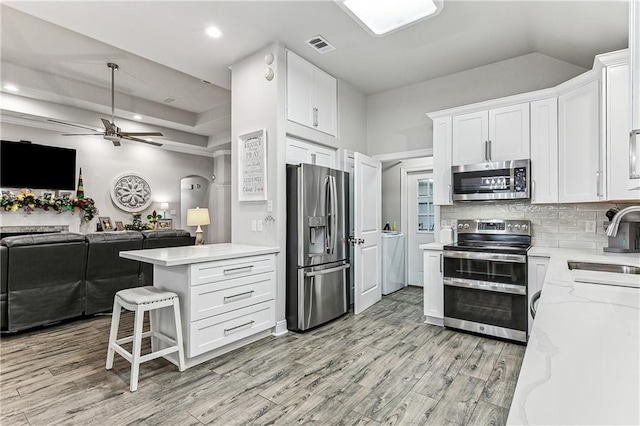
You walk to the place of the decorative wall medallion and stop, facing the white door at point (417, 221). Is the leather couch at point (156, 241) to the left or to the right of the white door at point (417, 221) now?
right

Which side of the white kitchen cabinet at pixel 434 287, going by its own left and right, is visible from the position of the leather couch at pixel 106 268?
right

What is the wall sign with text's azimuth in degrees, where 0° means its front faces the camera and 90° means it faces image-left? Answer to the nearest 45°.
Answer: approximately 45°

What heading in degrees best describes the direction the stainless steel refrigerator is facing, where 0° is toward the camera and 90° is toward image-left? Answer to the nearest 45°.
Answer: approximately 315°

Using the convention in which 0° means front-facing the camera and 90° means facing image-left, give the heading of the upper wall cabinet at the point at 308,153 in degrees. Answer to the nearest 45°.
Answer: approximately 315°

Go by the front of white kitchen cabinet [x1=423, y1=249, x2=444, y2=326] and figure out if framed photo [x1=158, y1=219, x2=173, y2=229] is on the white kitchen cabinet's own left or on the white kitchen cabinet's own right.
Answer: on the white kitchen cabinet's own right

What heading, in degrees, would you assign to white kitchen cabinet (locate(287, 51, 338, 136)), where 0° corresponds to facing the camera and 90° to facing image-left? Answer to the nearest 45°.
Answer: approximately 315°
